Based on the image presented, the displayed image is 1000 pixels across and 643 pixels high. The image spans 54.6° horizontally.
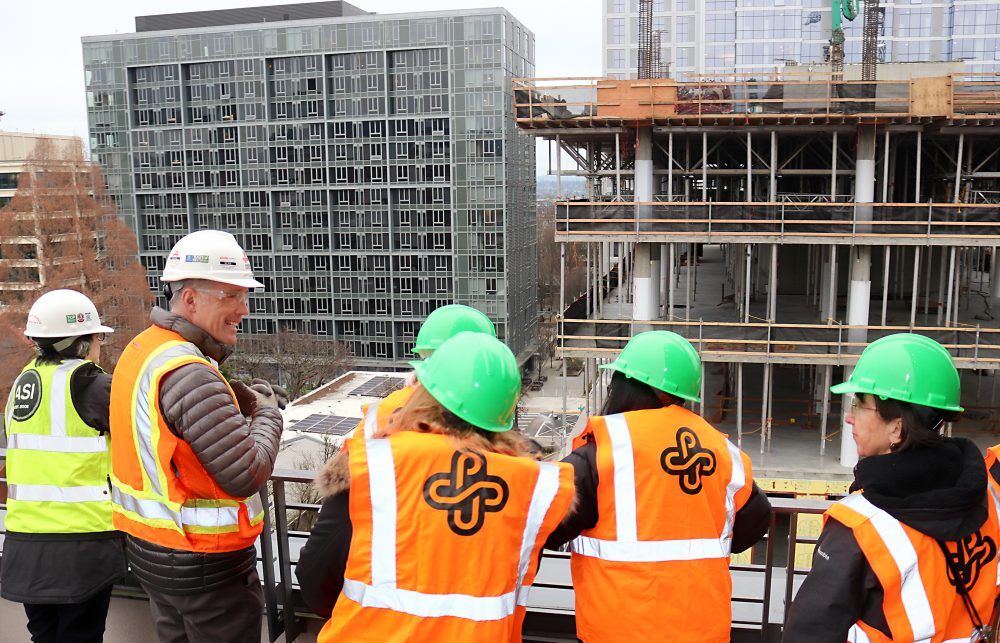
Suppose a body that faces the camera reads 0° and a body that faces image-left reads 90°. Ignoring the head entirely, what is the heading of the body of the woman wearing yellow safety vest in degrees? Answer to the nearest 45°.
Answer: approximately 225°

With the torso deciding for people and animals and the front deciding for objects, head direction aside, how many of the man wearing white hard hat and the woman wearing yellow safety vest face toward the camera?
0

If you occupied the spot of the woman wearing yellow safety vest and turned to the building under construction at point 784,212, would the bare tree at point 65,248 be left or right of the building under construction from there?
left

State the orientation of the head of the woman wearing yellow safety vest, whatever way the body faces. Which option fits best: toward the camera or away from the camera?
away from the camera

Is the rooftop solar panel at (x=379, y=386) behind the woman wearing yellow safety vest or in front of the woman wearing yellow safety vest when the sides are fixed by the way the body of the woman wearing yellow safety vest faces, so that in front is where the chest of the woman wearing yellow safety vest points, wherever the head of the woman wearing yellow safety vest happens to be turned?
in front

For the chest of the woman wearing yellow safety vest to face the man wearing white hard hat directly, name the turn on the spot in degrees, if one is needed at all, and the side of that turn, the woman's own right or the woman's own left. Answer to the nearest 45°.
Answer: approximately 90° to the woman's own right

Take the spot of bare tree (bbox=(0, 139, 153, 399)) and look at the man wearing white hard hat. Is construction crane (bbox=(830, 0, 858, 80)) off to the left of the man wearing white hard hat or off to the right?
left
